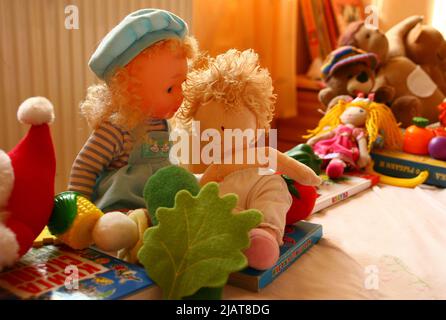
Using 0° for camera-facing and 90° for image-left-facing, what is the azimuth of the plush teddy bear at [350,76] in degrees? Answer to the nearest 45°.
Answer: approximately 315°

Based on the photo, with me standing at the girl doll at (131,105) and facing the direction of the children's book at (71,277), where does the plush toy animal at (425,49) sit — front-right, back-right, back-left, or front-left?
back-left

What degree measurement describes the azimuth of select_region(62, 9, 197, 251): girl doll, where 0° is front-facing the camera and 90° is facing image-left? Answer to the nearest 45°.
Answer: approximately 315°

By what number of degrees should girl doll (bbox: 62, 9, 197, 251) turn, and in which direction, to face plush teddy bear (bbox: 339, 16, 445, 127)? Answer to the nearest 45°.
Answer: approximately 90° to its left
